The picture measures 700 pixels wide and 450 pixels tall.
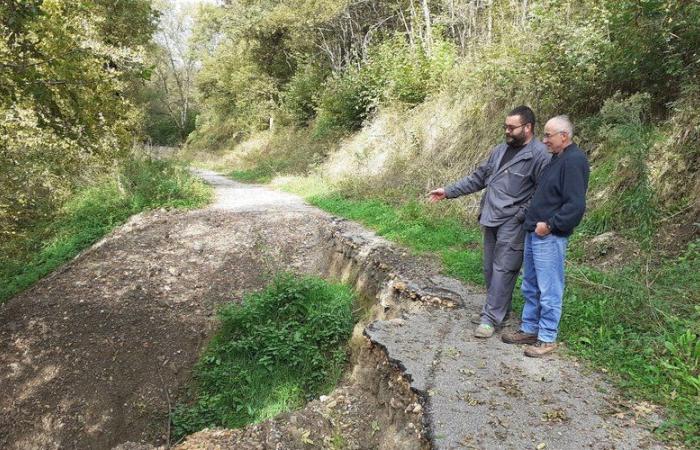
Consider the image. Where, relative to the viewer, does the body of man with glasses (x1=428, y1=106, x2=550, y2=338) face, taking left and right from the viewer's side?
facing the viewer and to the left of the viewer

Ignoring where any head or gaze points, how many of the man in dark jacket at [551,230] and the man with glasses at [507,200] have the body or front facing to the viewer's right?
0

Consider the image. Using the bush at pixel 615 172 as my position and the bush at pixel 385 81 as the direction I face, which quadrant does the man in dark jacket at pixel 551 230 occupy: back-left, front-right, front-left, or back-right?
back-left

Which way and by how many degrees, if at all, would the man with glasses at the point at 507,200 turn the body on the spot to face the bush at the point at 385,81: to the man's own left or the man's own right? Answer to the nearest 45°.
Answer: approximately 135° to the man's own right

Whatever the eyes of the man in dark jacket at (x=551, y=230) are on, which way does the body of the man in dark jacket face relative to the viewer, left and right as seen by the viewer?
facing to the left of the viewer

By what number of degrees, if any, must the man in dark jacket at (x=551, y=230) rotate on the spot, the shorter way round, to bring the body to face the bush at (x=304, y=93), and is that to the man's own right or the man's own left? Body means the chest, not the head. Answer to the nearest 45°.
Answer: approximately 45° to the man's own right

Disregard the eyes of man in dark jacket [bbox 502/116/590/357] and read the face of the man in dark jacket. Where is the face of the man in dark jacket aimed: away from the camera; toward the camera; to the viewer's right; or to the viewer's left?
to the viewer's left
